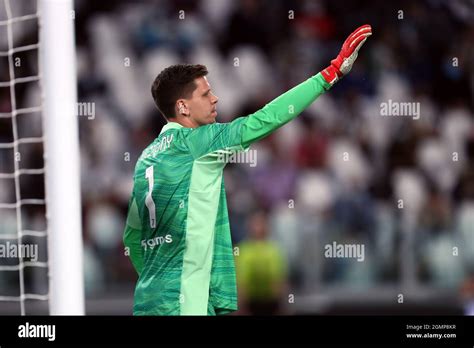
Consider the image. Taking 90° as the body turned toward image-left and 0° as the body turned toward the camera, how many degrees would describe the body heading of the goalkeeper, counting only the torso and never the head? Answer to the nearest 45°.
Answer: approximately 225°

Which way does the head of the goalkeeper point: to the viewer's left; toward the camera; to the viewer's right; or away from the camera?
to the viewer's right

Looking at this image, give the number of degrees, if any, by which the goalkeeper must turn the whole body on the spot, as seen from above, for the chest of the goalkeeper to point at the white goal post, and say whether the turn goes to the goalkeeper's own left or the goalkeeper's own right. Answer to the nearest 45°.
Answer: approximately 90° to the goalkeeper's own left
